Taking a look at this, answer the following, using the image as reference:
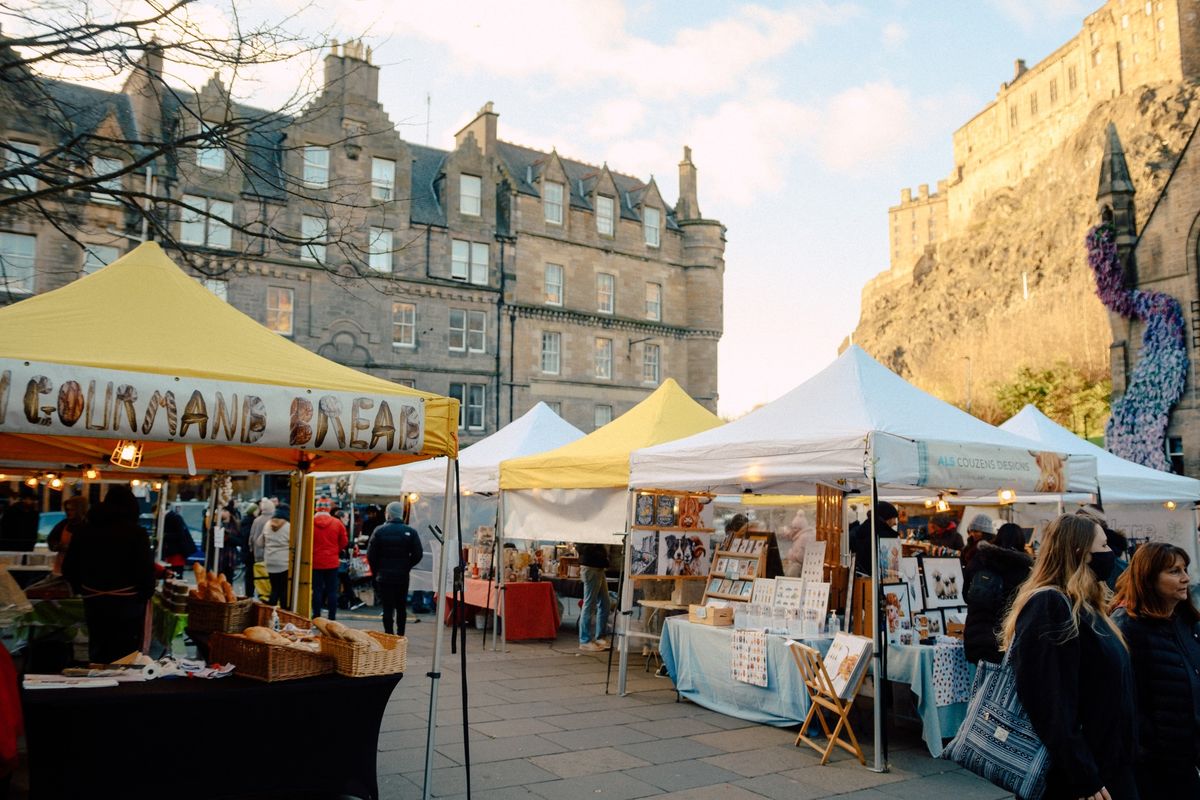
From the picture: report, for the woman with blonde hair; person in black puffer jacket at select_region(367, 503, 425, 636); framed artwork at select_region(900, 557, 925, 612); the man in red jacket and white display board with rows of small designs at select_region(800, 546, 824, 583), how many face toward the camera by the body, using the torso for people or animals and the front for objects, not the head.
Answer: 2

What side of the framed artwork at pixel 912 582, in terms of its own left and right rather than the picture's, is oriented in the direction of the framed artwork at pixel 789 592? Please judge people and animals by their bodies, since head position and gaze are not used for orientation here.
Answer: right

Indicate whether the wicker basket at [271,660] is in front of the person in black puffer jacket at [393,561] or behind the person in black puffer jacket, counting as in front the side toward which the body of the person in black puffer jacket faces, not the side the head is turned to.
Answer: behind

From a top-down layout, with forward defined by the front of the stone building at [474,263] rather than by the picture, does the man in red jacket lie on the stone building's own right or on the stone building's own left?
on the stone building's own right

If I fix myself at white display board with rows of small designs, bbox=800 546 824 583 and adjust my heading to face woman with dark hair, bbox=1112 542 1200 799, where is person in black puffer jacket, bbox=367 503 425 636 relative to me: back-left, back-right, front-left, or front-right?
back-right

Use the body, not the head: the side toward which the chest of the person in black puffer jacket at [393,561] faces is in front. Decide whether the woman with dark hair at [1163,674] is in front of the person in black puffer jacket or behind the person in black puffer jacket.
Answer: behind

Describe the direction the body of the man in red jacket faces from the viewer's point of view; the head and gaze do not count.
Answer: away from the camera

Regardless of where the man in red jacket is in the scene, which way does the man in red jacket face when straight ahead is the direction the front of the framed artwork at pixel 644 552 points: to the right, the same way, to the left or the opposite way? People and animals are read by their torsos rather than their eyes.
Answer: the opposite way

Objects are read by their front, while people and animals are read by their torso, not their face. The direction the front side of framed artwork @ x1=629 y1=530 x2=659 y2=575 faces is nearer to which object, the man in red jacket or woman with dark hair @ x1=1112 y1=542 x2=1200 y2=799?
the woman with dark hair
